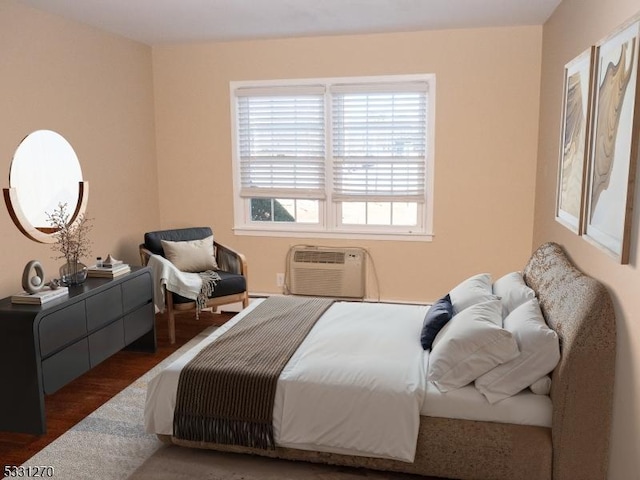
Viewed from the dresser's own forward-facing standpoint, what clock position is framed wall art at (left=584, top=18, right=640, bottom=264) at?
The framed wall art is roughly at 12 o'clock from the dresser.

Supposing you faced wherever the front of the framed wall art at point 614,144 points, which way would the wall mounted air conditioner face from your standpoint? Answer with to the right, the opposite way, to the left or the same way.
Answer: to the left

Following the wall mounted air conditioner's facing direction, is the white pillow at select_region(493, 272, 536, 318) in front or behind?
in front

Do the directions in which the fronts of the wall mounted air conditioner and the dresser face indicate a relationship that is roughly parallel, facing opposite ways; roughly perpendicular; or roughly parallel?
roughly perpendicular

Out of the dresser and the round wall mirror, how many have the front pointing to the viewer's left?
0

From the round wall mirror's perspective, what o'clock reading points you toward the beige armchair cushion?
The beige armchair cushion is roughly at 10 o'clock from the round wall mirror.

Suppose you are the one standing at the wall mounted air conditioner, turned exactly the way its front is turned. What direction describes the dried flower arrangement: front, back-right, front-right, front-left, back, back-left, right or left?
front-right

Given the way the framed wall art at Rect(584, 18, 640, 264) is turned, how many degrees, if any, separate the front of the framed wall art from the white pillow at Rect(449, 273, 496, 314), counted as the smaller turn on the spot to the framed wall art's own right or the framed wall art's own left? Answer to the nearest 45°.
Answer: approximately 90° to the framed wall art's own right

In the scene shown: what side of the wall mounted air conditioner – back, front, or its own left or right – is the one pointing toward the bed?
front

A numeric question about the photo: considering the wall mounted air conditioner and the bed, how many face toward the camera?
1

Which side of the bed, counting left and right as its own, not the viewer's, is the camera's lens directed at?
left
